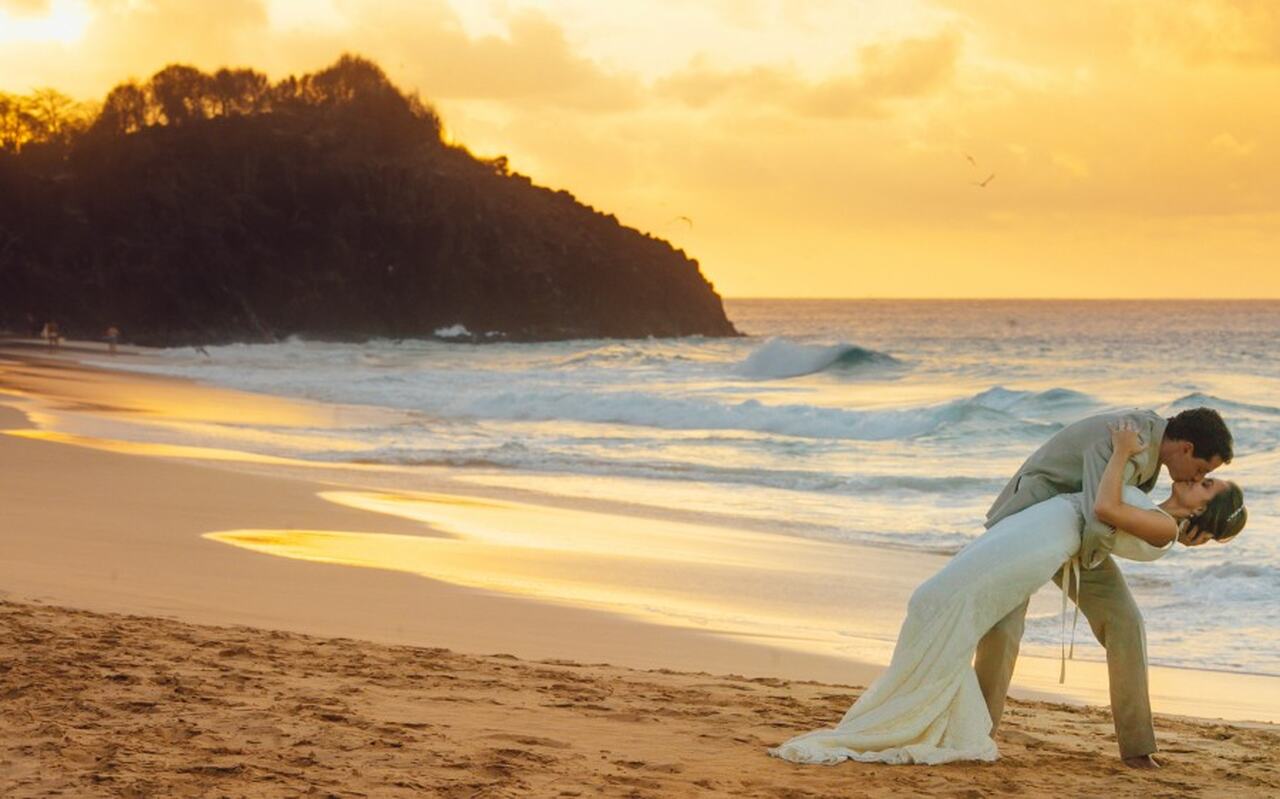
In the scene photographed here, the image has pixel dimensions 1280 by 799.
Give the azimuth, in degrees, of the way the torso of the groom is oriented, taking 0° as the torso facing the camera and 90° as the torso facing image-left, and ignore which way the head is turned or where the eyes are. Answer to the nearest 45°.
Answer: approximately 270°
